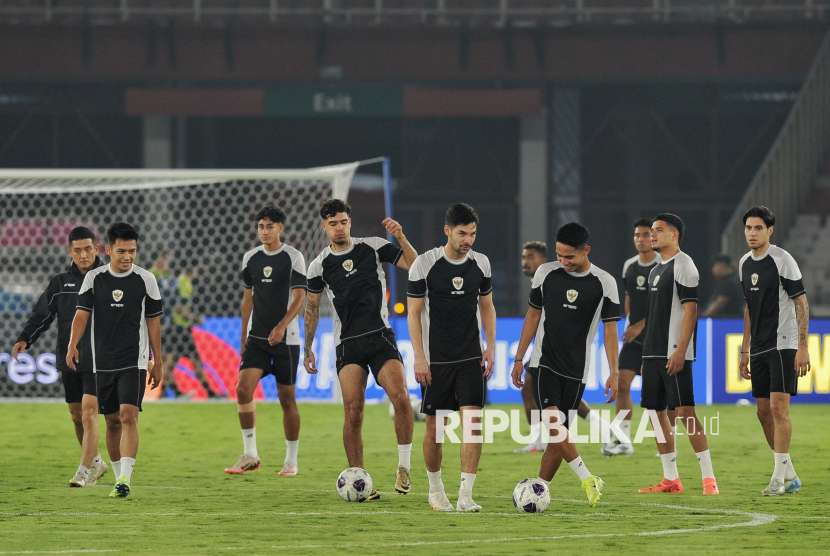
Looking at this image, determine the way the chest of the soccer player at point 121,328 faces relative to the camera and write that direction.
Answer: toward the camera

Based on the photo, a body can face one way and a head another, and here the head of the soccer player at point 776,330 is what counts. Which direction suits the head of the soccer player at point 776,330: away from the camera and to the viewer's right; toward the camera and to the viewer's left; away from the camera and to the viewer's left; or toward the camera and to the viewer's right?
toward the camera and to the viewer's left

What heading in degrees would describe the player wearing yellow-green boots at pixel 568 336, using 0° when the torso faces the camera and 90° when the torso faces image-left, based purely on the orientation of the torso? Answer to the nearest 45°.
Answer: approximately 0°

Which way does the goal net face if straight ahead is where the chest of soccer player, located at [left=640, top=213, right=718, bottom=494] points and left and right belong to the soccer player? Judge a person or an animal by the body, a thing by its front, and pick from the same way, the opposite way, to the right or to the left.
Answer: to the left

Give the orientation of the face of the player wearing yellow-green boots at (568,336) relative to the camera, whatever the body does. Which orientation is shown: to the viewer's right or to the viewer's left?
to the viewer's left

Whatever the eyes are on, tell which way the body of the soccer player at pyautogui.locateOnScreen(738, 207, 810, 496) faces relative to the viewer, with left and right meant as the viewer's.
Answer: facing the viewer and to the left of the viewer

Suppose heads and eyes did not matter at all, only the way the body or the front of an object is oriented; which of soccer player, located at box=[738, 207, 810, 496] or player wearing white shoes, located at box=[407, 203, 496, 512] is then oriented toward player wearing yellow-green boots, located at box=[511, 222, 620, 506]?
the soccer player
